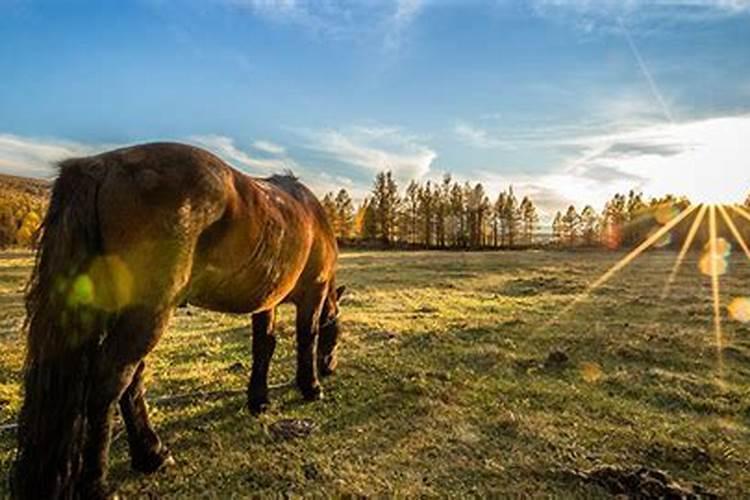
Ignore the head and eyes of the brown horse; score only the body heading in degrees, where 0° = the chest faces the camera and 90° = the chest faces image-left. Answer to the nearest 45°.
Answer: approximately 225°
